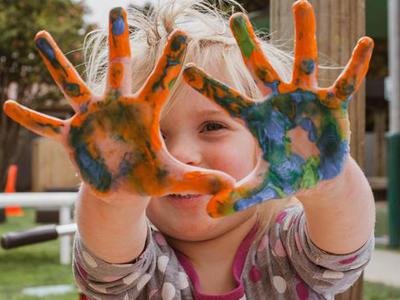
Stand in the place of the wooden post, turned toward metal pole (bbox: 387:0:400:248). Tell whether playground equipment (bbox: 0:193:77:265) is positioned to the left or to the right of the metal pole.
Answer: left

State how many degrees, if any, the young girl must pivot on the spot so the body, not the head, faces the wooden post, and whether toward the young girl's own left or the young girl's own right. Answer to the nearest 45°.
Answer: approximately 135° to the young girl's own left

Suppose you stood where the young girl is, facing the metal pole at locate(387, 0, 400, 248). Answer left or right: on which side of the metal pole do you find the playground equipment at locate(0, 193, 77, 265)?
left

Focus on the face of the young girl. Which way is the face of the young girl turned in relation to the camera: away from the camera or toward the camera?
toward the camera

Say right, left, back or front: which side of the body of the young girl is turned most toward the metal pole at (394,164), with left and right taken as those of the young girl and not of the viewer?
back

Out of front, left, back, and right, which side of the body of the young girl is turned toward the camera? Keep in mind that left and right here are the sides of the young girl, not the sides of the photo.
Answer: front

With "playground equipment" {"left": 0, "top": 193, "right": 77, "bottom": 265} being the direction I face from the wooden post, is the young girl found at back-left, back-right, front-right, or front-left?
back-left

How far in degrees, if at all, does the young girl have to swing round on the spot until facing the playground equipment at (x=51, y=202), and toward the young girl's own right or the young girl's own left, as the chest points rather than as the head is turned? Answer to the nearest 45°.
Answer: approximately 180°

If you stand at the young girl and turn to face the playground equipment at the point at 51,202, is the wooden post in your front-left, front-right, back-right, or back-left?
front-right
